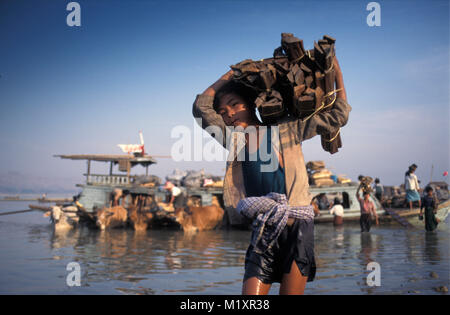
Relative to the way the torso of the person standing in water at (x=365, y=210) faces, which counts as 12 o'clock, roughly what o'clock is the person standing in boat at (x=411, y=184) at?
the person standing in boat at (x=411, y=184) is roughly at 7 o'clock from the person standing in water at (x=365, y=210).

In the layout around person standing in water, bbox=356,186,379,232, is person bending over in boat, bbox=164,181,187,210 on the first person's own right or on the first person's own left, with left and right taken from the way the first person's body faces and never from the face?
on the first person's own right

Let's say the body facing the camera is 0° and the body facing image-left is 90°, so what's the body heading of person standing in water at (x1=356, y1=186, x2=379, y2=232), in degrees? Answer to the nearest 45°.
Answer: approximately 0°
